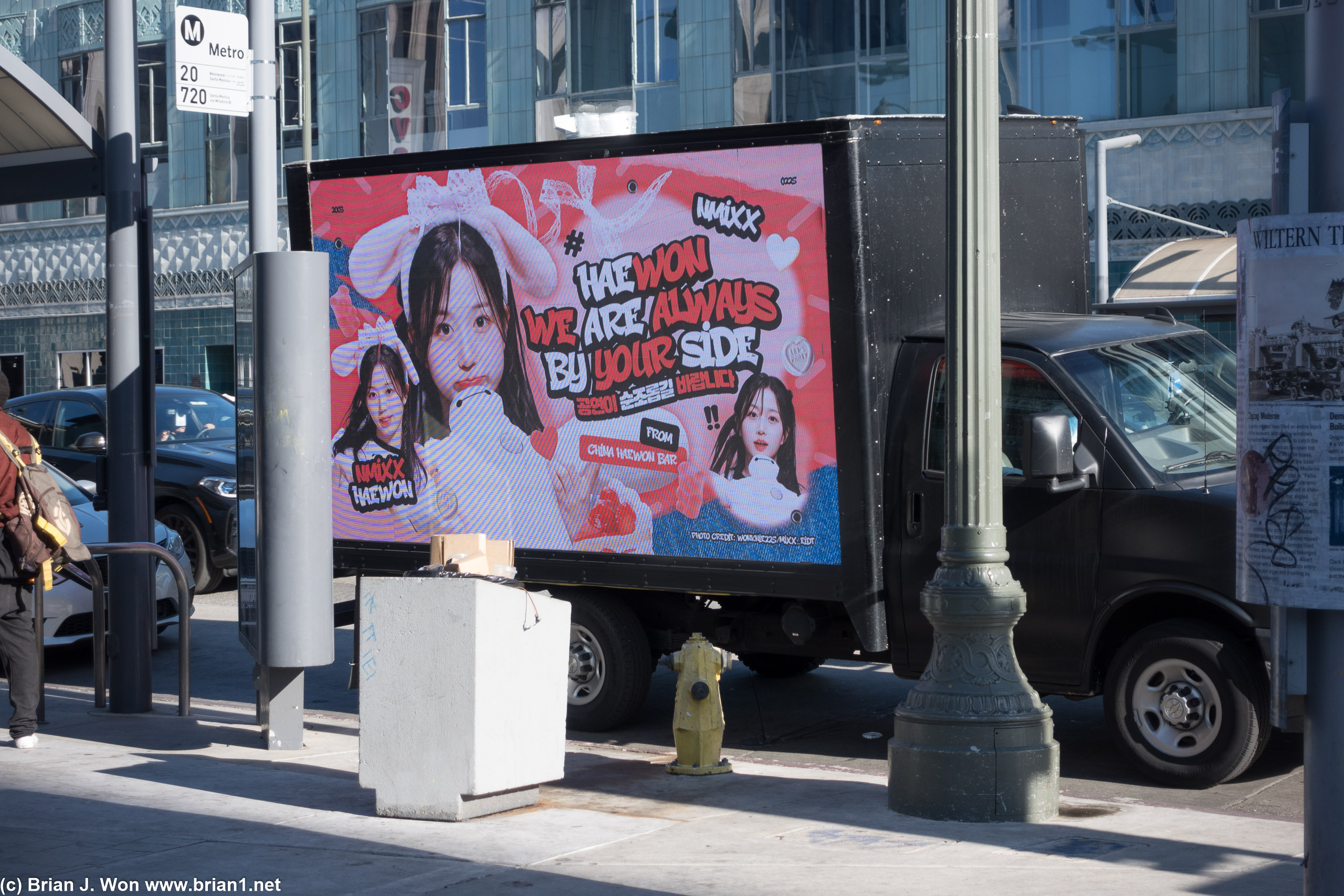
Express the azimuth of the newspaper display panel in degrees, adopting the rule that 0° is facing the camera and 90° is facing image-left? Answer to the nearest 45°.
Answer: approximately 0°

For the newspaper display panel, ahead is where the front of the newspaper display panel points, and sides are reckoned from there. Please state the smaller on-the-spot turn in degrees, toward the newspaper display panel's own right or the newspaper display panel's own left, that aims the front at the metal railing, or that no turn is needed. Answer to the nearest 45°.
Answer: approximately 135° to the newspaper display panel's own right

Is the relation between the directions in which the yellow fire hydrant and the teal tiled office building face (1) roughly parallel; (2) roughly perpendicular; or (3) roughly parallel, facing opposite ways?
roughly parallel

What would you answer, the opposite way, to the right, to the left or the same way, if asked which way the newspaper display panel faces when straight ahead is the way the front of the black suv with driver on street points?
to the right

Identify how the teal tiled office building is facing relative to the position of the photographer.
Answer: facing the viewer

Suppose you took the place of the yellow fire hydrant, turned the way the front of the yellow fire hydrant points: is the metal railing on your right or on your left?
on your right

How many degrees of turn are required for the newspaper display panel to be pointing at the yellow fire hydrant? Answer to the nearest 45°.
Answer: approximately 135° to its right

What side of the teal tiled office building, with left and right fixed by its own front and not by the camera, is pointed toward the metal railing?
front

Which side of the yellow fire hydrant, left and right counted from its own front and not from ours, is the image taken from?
front

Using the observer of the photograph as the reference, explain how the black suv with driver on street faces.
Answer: facing the viewer and to the right of the viewer

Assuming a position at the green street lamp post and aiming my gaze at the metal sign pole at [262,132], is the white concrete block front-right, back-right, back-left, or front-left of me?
front-left

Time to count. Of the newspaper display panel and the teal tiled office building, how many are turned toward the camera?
2

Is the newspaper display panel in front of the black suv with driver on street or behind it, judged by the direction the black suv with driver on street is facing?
in front

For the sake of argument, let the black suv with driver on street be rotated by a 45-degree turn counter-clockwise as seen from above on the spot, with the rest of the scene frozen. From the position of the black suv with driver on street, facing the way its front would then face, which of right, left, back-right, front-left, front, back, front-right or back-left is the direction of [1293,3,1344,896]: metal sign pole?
right

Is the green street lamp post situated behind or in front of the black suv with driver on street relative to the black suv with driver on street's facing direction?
in front

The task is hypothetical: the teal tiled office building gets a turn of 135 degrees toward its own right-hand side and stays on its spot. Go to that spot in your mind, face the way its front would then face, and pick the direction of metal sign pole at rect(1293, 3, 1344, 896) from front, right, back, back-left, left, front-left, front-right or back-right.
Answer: back-left
